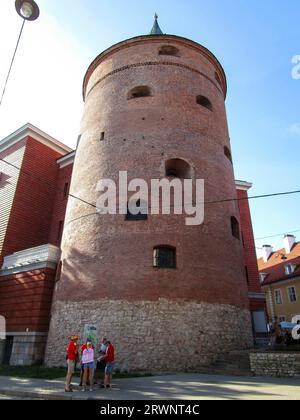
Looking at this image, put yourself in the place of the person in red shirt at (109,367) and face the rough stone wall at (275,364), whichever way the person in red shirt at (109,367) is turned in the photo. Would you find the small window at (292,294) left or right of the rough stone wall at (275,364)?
left

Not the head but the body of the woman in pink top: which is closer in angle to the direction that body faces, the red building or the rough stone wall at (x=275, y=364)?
the red building
